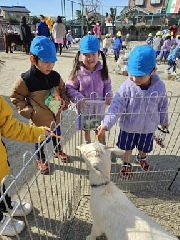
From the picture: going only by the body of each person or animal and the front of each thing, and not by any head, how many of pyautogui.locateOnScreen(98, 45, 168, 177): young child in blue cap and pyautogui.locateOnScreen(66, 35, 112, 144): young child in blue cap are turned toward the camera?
2

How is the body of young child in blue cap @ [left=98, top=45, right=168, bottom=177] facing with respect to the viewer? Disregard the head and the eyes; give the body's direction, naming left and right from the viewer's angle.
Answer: facing the viewer

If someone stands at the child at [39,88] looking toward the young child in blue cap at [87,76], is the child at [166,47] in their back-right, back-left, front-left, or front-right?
front-left

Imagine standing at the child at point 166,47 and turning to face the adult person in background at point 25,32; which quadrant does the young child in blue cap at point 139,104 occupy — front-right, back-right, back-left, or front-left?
front-left

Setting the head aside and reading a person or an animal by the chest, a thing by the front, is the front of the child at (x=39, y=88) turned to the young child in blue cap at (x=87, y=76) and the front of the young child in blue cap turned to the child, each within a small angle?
no

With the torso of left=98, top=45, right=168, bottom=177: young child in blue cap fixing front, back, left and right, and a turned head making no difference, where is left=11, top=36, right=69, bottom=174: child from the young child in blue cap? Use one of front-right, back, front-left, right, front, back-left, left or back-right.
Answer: right

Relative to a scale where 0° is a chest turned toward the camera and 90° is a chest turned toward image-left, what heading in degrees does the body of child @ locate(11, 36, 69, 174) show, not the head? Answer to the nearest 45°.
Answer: approximately 315°

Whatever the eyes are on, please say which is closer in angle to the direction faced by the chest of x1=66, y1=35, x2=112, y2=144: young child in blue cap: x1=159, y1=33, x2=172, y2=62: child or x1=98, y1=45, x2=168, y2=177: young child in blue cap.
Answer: the young child in blue cap

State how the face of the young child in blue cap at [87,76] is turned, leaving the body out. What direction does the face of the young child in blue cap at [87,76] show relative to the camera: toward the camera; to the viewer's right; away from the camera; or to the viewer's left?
toward the camera

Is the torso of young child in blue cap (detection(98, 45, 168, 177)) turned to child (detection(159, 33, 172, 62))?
no

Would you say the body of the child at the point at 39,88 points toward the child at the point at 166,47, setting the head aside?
no

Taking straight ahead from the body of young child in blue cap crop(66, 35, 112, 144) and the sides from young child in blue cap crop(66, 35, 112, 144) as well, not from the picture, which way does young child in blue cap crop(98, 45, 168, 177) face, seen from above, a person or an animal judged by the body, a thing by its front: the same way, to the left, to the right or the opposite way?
the same way

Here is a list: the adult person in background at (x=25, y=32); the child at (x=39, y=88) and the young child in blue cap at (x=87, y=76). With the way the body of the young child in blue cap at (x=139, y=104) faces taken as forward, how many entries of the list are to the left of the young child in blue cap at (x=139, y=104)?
0

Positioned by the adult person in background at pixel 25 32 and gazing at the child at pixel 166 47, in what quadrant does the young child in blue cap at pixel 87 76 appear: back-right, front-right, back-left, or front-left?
front-right

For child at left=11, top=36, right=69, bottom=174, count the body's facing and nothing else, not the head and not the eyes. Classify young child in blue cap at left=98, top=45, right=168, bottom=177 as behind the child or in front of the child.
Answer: in front

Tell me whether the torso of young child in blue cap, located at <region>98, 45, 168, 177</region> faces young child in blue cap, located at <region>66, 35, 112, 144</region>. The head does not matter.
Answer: no

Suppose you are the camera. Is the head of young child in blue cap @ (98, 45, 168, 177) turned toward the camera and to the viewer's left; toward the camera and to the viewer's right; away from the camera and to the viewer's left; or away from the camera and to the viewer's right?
toward the camera and to the viewer's left

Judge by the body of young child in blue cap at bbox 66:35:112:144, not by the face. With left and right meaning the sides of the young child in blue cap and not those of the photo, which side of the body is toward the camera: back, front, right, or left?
front
